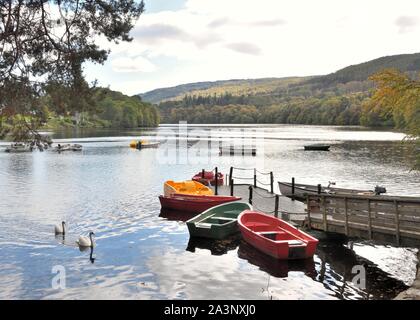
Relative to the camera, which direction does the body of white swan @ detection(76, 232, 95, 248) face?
to the viewer's right

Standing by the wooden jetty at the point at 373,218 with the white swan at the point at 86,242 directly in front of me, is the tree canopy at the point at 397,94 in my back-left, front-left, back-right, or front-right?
back-right

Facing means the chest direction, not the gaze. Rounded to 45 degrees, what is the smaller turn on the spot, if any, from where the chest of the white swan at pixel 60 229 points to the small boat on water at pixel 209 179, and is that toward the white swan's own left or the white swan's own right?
approximately 45° to the white swan's own left
